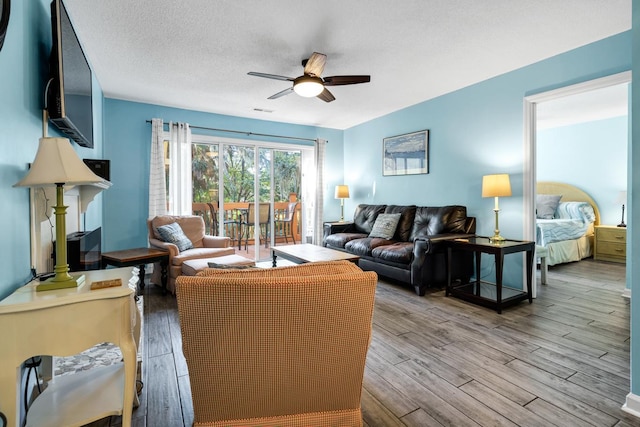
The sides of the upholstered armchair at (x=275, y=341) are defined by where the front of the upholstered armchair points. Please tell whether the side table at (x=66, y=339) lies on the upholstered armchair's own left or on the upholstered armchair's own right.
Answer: on the upholstered armchair's own left

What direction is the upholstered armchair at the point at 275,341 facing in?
away from the camera

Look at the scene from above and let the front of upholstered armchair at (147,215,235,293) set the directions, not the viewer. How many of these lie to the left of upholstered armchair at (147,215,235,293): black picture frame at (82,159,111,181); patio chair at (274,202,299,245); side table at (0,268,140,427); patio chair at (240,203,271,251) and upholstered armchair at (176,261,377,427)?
2

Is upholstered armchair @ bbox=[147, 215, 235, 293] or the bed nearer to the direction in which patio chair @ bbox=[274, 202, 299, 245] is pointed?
the upholstered armchair

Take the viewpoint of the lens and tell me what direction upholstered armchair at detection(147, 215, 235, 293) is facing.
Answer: facing the viewer and to the right of the viewer

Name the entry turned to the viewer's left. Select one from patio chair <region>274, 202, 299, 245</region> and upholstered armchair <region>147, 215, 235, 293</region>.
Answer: the patio chair

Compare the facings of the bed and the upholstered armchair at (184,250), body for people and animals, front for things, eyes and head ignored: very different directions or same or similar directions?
very different directions

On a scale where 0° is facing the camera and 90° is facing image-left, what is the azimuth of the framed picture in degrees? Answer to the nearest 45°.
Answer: approximately 45°

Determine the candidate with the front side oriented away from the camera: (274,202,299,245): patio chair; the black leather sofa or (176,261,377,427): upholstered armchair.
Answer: the upholstered armchair

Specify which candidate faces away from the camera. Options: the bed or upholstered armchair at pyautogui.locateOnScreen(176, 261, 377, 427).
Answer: the upholstered armchair

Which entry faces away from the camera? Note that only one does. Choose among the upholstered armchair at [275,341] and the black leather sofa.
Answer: the upholstered armchair

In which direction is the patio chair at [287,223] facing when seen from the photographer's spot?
facing to the left of the viewer

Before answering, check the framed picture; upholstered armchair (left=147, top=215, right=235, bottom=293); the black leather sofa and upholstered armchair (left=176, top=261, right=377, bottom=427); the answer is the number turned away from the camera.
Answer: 1

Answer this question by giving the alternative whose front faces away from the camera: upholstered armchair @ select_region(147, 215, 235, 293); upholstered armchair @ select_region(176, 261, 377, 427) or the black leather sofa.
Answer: upholstered armchair @ select_region(176, 261, 377, 427)
